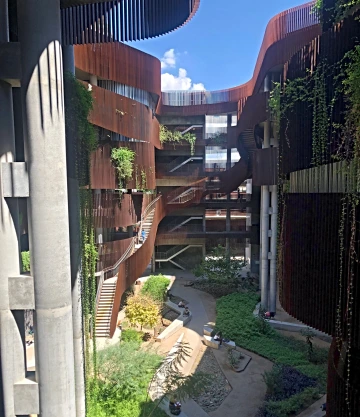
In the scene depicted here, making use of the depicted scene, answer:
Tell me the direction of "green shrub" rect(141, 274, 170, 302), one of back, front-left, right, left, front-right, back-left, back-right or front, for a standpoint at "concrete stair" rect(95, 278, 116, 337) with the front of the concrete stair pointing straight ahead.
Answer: back-left

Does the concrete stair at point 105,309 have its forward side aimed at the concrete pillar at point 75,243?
yes

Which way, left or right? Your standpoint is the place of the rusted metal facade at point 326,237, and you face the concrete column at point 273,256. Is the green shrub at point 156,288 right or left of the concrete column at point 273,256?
left

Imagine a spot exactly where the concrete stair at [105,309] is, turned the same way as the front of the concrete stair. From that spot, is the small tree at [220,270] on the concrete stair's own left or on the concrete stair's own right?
on the concrete stair's own left

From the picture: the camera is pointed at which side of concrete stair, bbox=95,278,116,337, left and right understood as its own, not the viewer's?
front

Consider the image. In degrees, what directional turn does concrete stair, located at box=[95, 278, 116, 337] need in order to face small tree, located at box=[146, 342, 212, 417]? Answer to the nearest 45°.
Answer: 0° — it already faces it

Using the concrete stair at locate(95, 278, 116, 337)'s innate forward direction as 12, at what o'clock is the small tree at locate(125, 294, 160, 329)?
The small tree is roughly at 10 o'clock from the concrete stair.

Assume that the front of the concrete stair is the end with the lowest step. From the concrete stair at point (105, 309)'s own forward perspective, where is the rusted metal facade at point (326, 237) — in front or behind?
in front

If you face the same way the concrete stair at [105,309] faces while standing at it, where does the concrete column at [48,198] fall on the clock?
The concrete column is roughly at 12 o'clock from the concrete stair.

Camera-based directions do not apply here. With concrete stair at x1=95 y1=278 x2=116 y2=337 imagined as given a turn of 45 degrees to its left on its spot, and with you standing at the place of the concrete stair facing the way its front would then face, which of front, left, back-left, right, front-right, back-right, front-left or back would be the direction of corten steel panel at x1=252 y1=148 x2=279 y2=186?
front-left

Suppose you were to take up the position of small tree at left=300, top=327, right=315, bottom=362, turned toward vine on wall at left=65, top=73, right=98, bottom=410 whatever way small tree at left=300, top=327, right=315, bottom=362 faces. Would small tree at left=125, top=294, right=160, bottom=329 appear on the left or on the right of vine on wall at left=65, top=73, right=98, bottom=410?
right

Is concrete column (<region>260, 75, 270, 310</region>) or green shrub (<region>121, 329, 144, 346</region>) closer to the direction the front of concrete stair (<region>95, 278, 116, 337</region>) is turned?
the green shrub

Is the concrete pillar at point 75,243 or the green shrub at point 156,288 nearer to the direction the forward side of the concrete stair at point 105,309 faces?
the concrete pillar

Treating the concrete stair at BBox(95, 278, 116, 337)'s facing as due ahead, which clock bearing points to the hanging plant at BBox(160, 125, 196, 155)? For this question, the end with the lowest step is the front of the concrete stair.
The hanging plant is roughly at 7 o'clock from the concrete stair.

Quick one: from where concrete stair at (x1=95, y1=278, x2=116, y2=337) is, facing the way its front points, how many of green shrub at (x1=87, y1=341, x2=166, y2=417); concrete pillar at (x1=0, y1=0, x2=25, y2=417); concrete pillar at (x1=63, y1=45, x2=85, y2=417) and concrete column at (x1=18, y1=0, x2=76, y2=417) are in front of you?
4

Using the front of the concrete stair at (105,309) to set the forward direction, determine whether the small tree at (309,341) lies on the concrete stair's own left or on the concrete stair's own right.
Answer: on the concrete stair's own left

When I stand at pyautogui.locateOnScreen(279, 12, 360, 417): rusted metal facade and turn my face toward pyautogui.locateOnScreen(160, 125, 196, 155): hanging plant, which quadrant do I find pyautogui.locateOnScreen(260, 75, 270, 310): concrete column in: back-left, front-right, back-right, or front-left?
front-right
